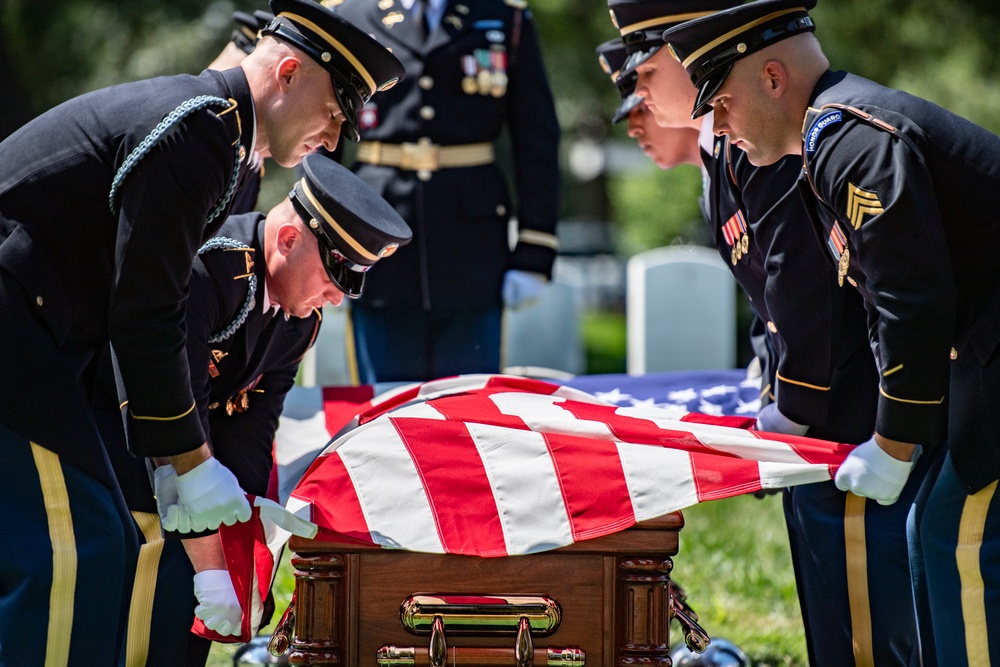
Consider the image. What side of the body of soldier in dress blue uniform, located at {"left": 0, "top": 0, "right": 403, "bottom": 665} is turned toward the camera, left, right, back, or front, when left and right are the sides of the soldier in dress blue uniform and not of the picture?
right

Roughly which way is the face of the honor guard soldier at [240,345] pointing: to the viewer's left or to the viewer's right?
to the viewer's right

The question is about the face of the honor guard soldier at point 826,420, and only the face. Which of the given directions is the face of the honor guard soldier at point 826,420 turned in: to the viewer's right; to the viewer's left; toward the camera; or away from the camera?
to the viewer's left

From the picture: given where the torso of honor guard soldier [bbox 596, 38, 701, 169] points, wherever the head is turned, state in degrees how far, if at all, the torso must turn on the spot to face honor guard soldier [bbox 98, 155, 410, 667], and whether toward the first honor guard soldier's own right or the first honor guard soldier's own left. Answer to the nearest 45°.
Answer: approximately 45° to the first honor guard soldier's own left

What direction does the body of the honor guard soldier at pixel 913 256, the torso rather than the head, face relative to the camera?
to the viewer's left

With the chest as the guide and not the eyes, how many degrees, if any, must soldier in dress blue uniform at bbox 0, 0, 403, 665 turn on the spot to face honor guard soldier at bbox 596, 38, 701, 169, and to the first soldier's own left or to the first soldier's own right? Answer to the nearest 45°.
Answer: approximately 45° to the first soldier's own left

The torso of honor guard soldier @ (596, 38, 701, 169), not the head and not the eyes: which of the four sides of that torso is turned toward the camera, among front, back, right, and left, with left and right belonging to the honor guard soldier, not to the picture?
left

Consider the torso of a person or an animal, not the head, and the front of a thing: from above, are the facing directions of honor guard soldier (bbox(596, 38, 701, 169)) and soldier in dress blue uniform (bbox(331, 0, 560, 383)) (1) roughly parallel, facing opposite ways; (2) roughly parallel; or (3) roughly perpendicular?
roughly perpendicular

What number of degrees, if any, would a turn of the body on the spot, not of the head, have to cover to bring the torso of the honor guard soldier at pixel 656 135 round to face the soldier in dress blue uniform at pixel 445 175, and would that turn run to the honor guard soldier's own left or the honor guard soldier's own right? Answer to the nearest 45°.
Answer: approximately 45° to the honor guard soldier's own right

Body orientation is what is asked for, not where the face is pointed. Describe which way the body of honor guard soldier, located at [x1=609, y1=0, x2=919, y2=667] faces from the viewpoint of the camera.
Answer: to the viewer's left

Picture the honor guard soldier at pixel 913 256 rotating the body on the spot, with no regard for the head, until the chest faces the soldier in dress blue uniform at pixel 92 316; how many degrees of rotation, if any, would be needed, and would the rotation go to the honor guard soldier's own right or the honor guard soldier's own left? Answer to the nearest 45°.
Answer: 0° — they already face them

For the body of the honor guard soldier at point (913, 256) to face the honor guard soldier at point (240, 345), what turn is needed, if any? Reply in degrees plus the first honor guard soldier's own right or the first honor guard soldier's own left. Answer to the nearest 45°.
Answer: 0° — they already face them
